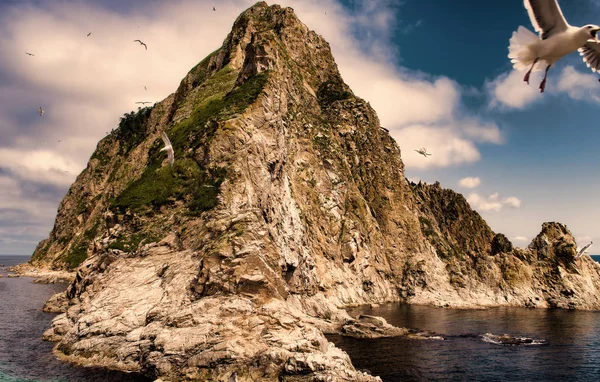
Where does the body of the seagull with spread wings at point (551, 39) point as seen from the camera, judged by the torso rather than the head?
to the viewer's right
